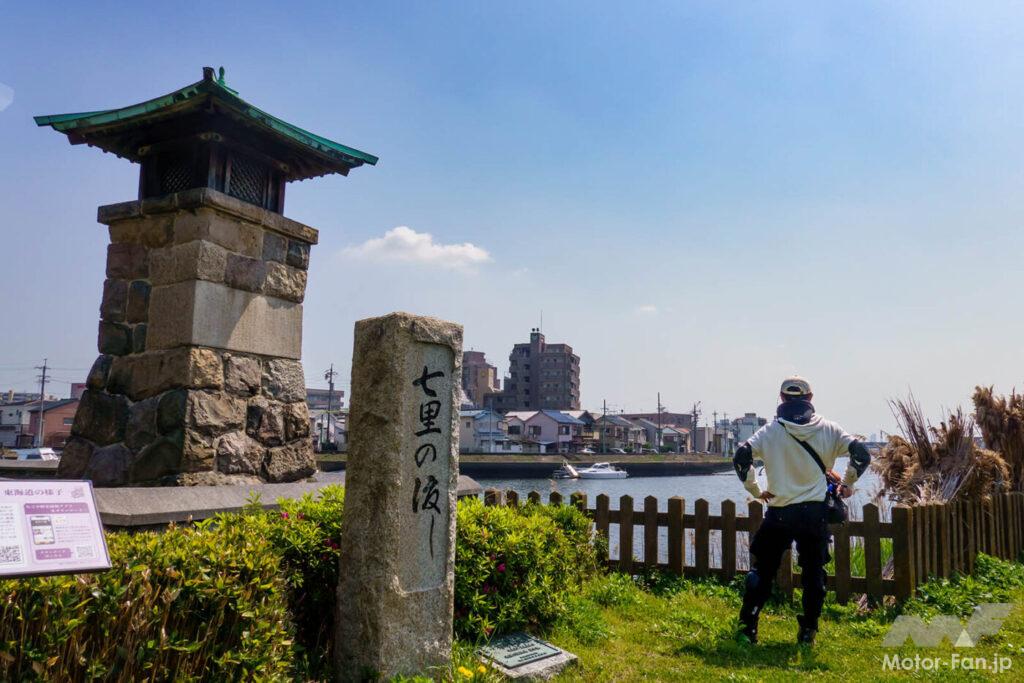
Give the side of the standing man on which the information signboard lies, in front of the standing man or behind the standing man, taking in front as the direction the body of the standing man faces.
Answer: behind

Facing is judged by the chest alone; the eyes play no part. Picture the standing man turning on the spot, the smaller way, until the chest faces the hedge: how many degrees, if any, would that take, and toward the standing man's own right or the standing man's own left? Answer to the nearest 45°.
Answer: approximately 135° to the standing man's own left

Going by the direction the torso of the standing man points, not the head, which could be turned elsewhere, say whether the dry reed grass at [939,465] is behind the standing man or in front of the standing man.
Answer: in front

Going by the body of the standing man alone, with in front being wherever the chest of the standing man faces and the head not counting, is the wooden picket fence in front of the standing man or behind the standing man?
in front

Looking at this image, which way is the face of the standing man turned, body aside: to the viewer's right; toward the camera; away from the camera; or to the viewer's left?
away from the camera

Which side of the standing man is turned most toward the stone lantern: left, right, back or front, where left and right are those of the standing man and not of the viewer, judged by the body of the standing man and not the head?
left

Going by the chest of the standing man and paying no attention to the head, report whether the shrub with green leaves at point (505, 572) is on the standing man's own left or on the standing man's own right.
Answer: on the standing man's own left

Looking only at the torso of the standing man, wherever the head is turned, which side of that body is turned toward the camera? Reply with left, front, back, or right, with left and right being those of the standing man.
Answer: back

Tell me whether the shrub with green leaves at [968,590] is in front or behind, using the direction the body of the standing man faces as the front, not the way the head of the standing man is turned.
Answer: in front
